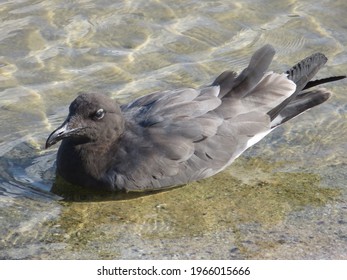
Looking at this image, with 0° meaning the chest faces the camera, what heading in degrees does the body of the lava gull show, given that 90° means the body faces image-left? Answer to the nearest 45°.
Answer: approximately 45°
